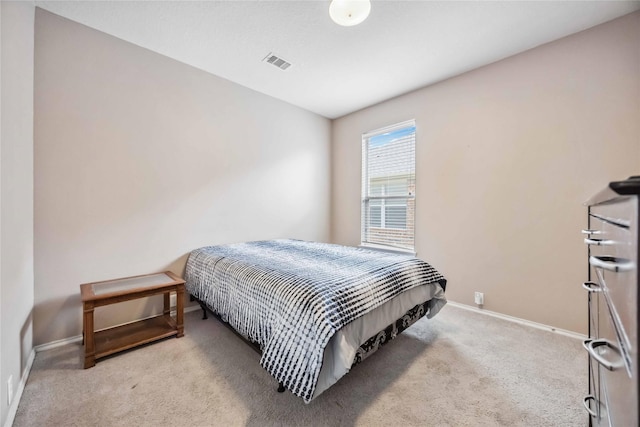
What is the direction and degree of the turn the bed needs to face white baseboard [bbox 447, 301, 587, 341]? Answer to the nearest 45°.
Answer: approximately 45° to its left

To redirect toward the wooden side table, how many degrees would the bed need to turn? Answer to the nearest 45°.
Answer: approximately 135° to its right

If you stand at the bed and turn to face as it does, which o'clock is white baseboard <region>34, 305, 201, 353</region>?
The white baseboard is roughly at 5 o'clock from the bed.

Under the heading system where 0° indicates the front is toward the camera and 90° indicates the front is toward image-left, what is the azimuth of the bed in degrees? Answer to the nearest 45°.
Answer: approximately 315°
